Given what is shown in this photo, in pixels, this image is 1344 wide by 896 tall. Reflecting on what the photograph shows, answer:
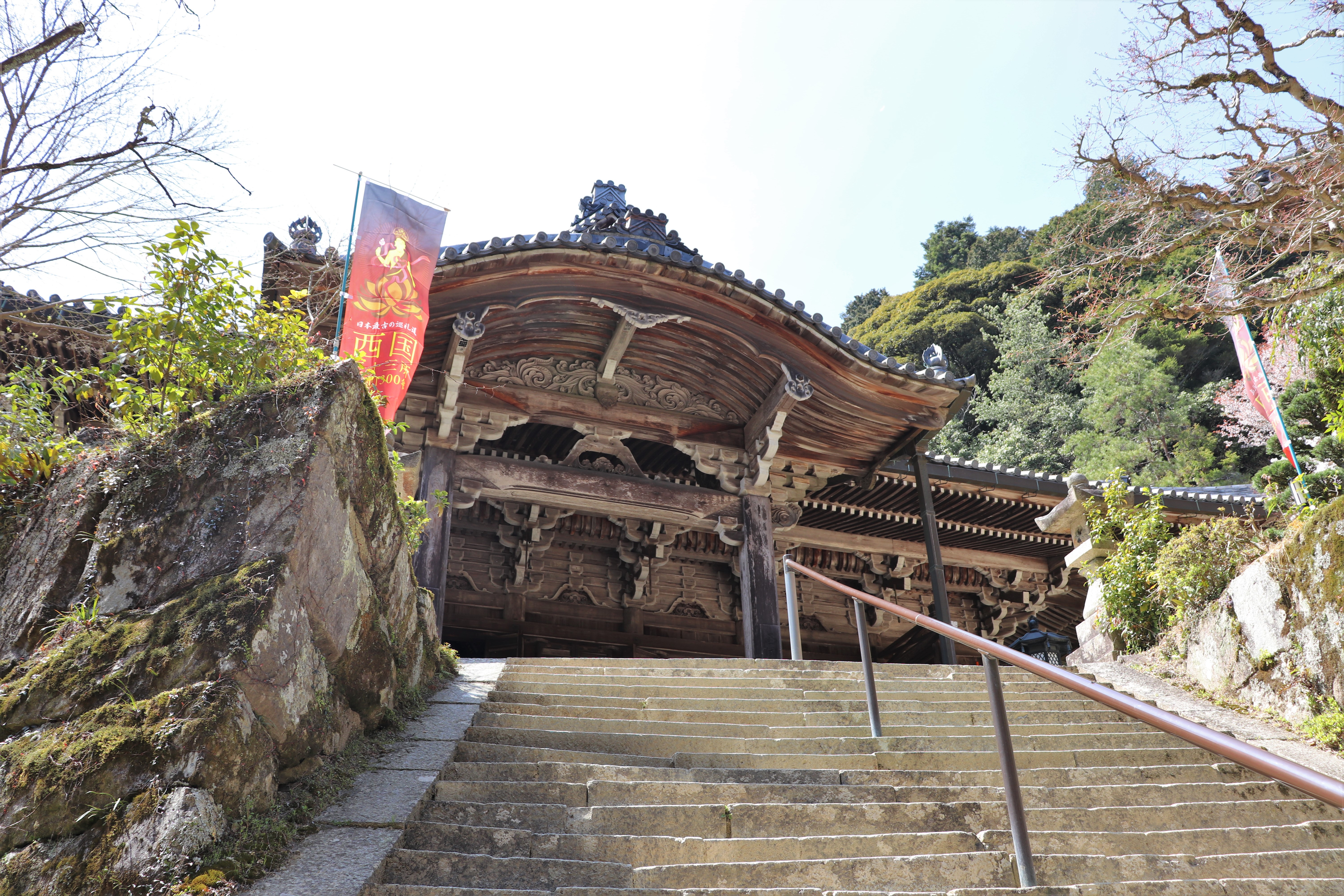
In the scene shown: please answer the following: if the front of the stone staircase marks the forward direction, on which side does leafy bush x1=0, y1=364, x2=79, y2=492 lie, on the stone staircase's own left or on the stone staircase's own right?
on the stone staircase's own right

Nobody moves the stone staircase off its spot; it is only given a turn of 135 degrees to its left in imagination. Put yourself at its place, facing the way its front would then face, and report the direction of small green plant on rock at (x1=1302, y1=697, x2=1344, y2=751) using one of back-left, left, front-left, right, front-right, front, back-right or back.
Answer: front

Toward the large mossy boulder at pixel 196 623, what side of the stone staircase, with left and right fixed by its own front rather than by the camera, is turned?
right

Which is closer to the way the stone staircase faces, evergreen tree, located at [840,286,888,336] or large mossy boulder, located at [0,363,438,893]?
the large mossy boulder

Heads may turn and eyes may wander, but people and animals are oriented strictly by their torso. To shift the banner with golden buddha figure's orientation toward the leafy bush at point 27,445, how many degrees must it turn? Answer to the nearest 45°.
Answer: approximately 45° to its right

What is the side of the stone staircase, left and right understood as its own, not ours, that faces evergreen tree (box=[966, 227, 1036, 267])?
back

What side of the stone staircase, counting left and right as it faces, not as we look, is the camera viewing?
front

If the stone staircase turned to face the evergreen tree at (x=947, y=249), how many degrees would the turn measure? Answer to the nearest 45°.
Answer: approximately 180°

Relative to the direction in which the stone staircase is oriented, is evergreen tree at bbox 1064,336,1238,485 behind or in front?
behind

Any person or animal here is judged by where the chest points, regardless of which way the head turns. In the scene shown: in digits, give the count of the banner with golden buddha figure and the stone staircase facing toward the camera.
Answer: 2
